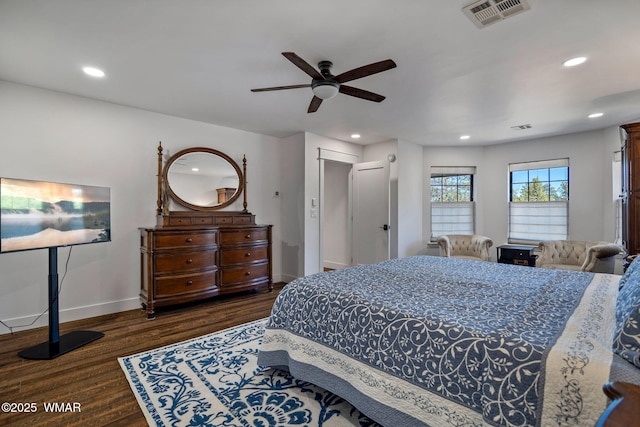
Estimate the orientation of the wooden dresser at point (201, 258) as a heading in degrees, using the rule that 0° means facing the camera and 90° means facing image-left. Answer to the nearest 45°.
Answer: approximately 315°

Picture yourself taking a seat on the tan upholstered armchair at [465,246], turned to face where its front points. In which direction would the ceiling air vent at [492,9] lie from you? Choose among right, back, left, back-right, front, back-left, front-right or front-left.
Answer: front

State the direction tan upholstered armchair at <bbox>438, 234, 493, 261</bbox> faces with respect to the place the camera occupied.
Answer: facing the viewer

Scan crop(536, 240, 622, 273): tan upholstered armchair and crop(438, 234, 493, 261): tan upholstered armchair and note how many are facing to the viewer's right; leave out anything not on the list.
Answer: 0

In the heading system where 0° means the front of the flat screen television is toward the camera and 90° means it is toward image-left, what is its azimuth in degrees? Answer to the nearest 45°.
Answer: approximately 315°

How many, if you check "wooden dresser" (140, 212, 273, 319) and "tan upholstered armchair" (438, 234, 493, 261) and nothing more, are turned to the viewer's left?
0

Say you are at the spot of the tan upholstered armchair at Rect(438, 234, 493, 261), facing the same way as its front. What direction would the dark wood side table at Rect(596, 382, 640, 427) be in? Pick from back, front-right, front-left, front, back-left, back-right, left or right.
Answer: front

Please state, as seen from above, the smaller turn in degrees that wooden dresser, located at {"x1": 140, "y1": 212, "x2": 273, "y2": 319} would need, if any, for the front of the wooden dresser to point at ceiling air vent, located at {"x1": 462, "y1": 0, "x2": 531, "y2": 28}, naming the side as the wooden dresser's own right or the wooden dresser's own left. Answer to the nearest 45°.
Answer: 0° — it already faces it

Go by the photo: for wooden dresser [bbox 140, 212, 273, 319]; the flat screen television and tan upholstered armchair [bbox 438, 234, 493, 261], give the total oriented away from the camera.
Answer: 0

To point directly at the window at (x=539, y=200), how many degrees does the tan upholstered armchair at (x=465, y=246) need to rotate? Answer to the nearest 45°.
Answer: approximately 135° to its left

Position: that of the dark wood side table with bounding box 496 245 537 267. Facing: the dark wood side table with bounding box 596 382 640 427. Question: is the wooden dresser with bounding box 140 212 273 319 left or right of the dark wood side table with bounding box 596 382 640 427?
right

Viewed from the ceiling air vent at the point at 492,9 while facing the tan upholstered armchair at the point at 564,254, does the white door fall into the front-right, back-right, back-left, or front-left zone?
front-left
